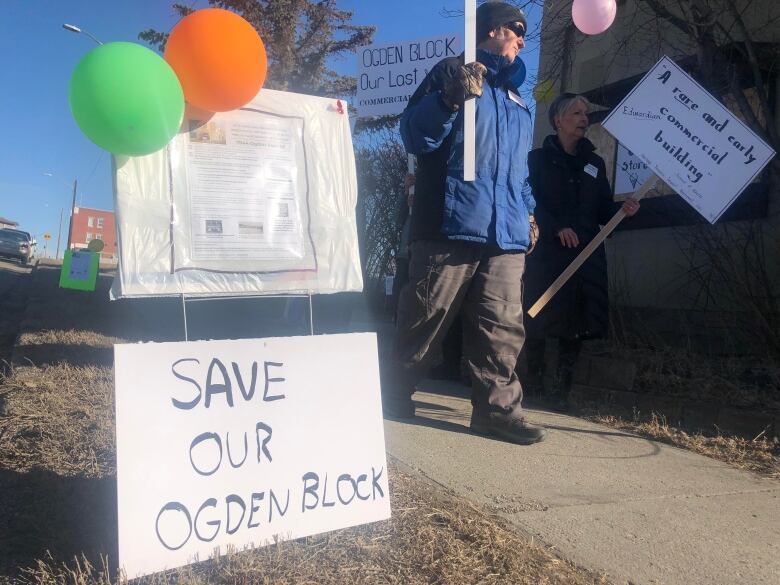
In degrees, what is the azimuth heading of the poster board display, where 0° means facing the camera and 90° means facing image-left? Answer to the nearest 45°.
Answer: approximately 0°

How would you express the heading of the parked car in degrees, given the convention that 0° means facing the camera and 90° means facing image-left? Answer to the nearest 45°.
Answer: approximately 315°

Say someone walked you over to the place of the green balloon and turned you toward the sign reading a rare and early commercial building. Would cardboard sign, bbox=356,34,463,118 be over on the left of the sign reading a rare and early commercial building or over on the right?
left
